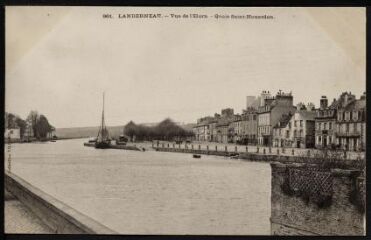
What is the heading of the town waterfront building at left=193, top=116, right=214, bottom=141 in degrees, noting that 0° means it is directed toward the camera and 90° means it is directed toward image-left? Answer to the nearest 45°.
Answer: approximately 45°

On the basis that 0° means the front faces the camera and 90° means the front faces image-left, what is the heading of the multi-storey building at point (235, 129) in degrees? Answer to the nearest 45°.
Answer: approximately 45°

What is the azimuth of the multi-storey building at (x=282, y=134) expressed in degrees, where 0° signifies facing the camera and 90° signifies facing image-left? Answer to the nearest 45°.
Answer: approximately 45°

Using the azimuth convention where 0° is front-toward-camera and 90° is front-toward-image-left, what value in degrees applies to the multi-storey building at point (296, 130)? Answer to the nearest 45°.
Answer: approximately 45°

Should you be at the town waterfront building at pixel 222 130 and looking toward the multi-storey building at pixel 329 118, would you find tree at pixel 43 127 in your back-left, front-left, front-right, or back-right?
back-right

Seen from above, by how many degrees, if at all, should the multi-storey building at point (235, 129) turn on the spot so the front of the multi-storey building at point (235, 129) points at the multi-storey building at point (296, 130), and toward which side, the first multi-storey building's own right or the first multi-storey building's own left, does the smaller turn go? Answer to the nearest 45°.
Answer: approximately 135° to the first multi-storey building's own left
